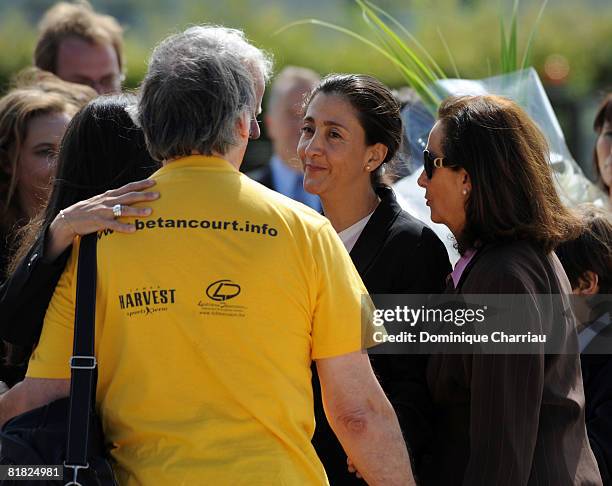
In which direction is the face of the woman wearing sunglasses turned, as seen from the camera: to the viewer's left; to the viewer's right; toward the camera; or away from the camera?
to the viewer's left

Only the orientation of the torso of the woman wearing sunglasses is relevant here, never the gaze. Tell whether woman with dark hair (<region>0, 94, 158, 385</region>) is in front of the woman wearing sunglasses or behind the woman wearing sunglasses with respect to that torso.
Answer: in front

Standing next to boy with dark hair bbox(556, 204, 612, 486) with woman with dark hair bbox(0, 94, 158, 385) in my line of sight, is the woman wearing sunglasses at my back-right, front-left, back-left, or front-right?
front-left

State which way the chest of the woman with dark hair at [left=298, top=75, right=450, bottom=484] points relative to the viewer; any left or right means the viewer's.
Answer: facing the viewer and to the left of the viewer

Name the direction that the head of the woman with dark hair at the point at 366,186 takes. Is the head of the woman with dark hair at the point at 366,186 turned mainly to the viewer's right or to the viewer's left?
to the viewer's left

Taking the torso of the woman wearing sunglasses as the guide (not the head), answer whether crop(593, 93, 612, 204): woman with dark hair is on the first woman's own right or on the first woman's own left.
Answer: on the first woman's own right

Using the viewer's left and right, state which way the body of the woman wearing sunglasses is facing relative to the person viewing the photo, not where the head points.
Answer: facing to the left of the viewer

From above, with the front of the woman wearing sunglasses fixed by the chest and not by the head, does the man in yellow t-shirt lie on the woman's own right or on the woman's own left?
on the woman's own left

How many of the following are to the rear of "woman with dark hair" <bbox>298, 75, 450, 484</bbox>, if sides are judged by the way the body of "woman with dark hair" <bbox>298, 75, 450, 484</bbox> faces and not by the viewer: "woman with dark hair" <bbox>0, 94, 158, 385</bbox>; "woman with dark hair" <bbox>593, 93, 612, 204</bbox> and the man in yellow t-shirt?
1
